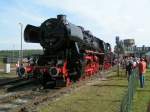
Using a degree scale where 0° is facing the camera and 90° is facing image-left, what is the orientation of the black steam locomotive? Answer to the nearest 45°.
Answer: approximately 45°

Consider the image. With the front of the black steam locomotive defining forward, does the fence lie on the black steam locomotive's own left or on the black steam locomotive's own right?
on the black steam locomotive's own left
